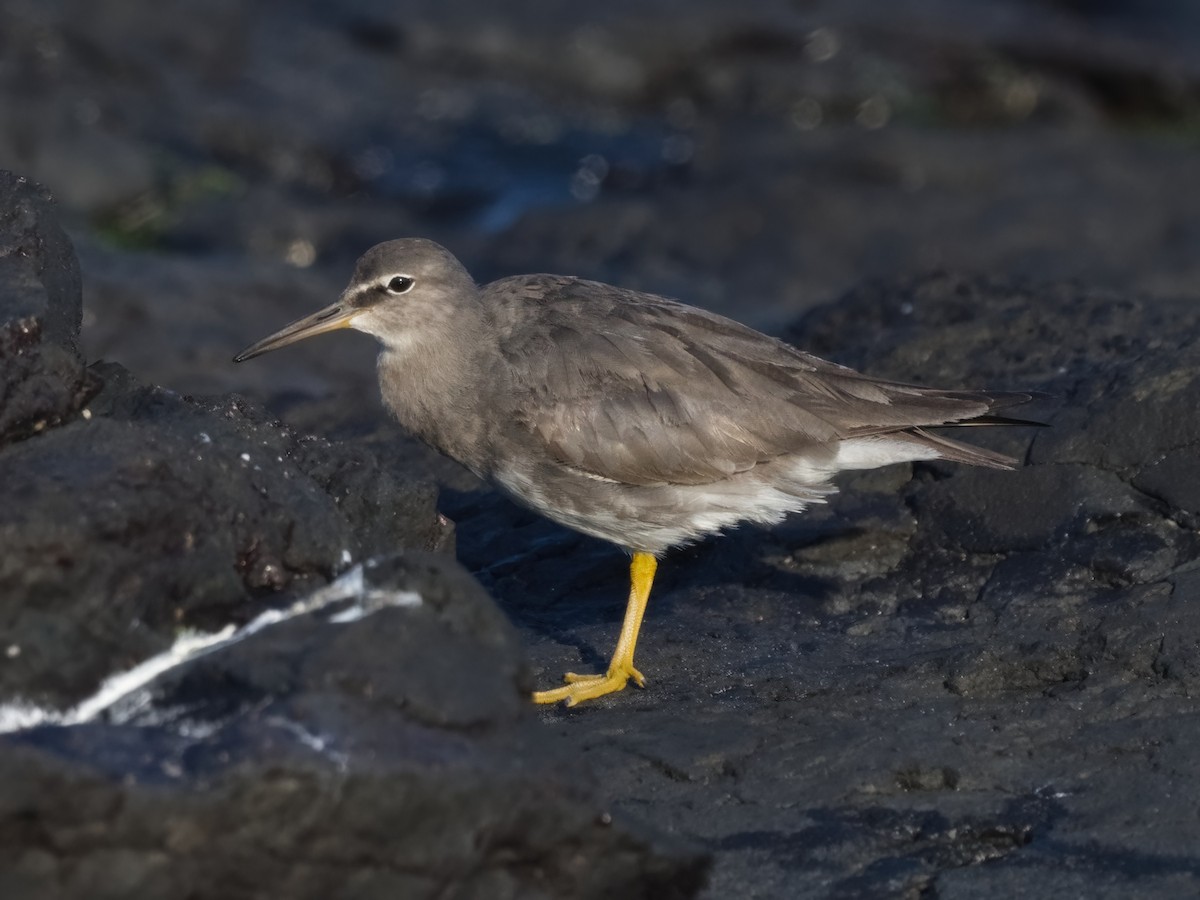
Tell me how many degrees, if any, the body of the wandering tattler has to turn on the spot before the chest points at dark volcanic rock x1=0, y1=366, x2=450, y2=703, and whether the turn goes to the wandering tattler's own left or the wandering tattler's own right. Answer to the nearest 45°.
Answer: approximately 45° to the wandering tattler's own left

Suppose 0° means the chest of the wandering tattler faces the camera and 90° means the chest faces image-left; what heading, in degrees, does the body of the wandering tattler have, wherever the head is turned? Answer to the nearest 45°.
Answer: approximately 90°

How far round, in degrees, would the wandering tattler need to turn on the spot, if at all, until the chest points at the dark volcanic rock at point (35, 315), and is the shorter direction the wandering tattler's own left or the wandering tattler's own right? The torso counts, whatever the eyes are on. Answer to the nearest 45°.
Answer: approximately 45° to the wandering tattler's own left
